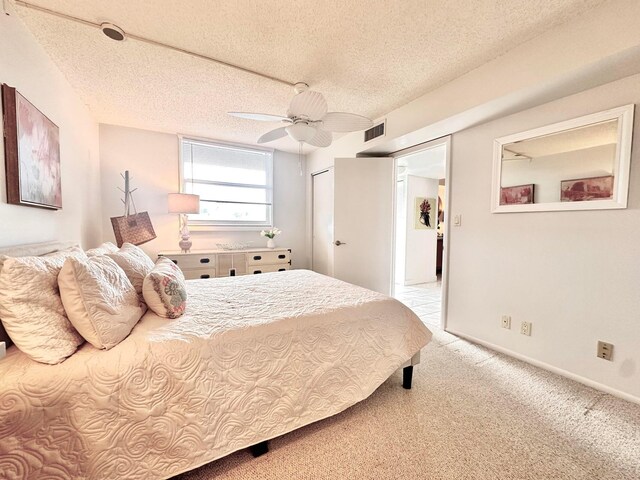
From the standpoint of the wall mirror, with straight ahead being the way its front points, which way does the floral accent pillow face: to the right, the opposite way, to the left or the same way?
the opposite way

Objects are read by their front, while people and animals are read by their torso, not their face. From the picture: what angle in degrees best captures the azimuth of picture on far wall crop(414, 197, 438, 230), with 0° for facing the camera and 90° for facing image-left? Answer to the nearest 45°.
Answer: approximately 0°

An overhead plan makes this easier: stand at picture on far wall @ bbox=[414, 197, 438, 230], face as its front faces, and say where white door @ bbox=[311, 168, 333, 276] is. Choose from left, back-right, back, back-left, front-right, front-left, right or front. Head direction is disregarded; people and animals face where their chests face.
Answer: front-right

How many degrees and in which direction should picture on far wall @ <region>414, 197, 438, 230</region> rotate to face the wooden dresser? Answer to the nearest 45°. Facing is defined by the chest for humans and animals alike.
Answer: approximately 45° to its right

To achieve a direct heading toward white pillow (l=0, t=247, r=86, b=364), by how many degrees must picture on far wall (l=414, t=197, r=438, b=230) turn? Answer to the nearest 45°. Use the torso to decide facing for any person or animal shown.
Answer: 0° — it already faces it

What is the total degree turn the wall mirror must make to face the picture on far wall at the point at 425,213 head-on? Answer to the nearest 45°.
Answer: approximately 90° to its right

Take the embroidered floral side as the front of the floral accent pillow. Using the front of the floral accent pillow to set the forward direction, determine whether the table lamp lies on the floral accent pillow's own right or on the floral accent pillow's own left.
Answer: on the floral accent pillow's own left

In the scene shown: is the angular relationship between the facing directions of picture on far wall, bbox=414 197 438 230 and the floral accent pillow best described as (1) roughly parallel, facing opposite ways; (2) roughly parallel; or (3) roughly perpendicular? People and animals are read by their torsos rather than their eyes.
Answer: roughly perpendicular

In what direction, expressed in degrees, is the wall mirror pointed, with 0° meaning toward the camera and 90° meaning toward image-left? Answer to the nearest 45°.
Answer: approximately 45°

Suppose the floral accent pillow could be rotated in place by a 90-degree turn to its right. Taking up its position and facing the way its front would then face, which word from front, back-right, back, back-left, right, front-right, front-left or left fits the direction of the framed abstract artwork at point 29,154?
right
